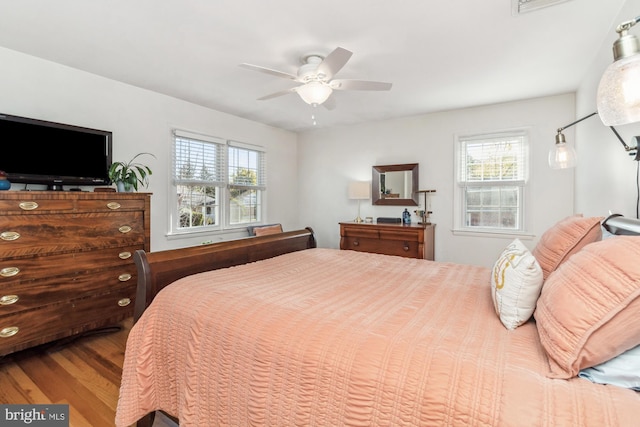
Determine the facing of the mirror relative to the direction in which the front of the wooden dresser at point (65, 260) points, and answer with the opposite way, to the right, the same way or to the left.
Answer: to the right

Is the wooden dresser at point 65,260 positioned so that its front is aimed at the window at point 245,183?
no

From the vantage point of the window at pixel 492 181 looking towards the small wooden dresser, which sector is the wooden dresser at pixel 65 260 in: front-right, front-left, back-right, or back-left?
front-left

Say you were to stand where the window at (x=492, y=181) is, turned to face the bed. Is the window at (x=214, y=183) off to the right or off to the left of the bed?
right

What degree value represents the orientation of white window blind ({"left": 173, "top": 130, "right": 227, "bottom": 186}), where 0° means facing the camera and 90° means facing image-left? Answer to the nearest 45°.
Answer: approximately 315°

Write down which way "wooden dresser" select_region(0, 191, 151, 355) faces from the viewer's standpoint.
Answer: facing the viewer and to the right of the viewer

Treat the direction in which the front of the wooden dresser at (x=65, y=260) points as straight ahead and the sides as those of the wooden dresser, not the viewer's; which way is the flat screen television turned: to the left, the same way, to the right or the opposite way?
the same way

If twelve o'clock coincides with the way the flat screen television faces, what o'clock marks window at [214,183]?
The window is roughly at 10 o'clock from the flat screen television.

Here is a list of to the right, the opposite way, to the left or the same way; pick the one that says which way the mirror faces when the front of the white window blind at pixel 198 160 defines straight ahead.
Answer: to the right

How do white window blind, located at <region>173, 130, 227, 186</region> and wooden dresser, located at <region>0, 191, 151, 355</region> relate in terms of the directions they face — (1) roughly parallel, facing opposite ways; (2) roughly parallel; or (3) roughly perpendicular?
roughly parallel

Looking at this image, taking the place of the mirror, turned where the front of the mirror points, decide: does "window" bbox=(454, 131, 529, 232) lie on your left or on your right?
on your left

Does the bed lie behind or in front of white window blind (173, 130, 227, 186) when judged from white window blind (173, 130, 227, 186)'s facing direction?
in front

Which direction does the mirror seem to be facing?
toward the camera

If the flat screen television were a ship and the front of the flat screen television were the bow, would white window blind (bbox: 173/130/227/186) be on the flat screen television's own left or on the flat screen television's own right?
on the flat screen television's own left

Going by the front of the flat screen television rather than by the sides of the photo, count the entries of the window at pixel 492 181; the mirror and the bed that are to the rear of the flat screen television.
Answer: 0

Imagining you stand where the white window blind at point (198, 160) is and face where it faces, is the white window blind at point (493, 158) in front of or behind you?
in front

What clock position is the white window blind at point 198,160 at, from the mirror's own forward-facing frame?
The white window blind is roughly at 2 o'clock from the mirror.

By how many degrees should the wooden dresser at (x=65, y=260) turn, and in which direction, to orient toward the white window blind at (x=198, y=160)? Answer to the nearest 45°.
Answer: approximately 90° to its left
